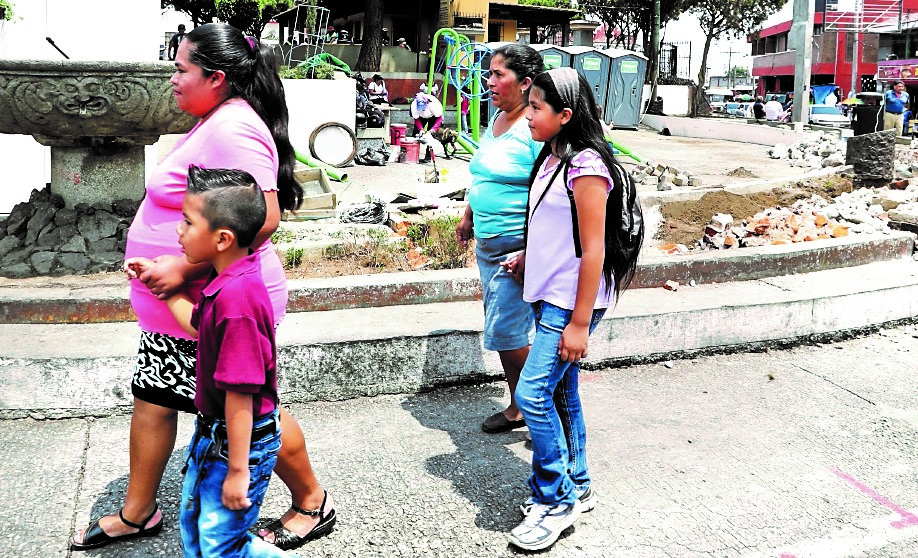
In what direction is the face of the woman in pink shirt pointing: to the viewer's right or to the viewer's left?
to the viewer's left

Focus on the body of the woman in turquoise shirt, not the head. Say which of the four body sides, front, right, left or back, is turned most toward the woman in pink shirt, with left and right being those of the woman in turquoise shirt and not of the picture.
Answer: front

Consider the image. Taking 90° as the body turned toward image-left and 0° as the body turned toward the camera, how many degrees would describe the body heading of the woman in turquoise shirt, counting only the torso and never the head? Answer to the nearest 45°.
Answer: approximately 45°

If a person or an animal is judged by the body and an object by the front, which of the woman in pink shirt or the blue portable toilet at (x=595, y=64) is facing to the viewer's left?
the woman in pink shirt

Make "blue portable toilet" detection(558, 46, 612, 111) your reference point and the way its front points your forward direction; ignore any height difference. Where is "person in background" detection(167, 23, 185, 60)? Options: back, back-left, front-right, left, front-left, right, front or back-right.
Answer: front-right

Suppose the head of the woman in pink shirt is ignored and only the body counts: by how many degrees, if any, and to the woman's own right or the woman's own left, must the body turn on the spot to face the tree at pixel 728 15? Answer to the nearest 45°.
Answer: approximately 135° to the woman's own right

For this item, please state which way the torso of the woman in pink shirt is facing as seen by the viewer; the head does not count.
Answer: to the viewer's left

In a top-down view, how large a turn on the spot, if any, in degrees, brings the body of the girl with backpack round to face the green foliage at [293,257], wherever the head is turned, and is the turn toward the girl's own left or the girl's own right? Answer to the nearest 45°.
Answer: approximately 90° to the girl's own right

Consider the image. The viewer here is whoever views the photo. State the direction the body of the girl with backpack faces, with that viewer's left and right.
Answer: facing the viewer and to the left of the viewer

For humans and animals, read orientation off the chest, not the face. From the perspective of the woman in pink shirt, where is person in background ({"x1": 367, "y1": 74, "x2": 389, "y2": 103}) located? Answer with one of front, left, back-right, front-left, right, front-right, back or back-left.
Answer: right

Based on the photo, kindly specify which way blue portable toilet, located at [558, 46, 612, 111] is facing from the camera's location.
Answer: facing the viewer and to the right of the viewer

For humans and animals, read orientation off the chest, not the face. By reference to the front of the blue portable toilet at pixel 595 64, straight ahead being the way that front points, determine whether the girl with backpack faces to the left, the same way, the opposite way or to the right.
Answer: to the right

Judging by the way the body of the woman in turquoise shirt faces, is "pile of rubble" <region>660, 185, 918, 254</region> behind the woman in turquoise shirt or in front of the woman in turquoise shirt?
behind

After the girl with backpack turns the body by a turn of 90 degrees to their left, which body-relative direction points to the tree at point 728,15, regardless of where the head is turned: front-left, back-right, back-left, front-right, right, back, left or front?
back-left

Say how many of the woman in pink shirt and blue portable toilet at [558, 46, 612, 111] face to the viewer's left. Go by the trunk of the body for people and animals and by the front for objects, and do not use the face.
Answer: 1

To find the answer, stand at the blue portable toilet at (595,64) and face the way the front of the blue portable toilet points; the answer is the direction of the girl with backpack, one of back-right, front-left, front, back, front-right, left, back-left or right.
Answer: front-right

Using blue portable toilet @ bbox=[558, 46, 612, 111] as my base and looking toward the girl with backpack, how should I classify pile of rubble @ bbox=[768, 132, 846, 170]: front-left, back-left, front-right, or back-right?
front-left

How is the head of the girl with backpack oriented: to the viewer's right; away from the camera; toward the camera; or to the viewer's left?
to the viewer's left
